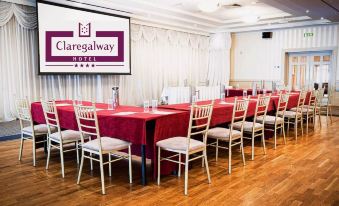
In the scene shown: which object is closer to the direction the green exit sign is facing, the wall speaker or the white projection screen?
the white projection screen

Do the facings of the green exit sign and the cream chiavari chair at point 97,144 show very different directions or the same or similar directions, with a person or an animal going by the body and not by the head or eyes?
very different directions

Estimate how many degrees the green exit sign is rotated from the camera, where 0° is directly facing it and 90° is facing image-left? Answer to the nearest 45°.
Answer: approximately 0°

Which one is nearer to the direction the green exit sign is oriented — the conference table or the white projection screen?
the conference table

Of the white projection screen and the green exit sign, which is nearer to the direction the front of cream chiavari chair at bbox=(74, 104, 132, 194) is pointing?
the green exit sign

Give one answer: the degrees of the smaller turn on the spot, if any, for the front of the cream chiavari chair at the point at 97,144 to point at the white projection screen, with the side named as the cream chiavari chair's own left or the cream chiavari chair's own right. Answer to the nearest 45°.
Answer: approximately 45° to the cream chiavari chair's own left

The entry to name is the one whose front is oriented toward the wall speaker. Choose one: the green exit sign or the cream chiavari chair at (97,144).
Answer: the cream chiavari chair

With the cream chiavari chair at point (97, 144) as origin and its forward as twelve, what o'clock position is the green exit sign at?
The green exit sign is roughly at 12 o'clock from the cream chiavari chair.

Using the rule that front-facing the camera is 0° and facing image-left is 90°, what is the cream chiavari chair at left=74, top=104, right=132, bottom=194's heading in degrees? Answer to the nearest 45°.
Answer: approximately 225°

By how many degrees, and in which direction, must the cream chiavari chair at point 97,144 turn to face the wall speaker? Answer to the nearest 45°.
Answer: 0° — it already faces it
